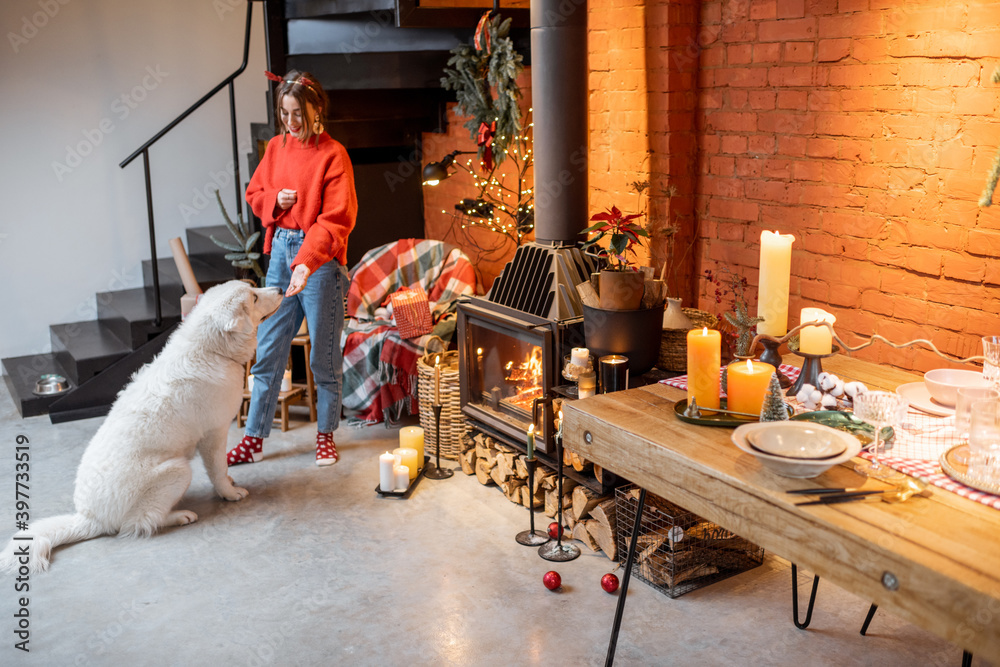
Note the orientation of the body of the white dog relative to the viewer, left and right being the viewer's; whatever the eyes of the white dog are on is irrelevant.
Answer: facing away from the viewer and to the right of the viewer

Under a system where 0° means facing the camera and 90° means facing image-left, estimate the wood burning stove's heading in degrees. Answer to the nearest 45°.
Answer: approximately 45°

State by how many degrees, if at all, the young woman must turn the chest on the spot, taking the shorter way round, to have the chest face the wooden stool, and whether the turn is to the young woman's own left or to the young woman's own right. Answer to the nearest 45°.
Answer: approximately 135° to the young woman's own right

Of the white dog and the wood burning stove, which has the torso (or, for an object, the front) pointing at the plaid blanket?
the white dog

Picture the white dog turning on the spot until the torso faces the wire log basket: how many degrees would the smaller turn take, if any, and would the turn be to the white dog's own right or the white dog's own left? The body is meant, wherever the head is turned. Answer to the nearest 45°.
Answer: approximately 90° to the white dog's own right

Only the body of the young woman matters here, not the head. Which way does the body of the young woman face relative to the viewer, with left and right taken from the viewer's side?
facing the viewer and to the left of the viewer

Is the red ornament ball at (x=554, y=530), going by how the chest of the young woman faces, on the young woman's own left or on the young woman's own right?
on the young woman's own left

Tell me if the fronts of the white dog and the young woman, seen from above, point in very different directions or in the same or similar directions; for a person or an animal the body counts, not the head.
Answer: very different directions

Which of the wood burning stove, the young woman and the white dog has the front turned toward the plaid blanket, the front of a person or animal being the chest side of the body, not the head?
the white dog

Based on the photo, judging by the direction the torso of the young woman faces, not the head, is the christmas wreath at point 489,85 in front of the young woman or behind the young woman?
behind

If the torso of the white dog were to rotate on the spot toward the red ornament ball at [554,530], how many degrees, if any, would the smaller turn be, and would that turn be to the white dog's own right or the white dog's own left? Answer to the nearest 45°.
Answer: approximately 90° to the white dog's own right

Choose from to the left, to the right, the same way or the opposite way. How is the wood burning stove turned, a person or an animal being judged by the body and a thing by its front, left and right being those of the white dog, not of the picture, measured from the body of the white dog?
the opposite way

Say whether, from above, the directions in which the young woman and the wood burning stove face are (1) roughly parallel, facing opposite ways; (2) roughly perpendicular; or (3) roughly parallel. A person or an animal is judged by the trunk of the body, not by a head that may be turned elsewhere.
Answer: roughly parallel

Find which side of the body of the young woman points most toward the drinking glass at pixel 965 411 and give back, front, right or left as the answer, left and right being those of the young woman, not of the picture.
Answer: left

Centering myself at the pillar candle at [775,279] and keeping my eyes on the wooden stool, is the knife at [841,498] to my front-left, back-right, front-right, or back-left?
back-left

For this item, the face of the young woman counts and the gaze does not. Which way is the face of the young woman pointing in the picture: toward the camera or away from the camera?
toward the camera
